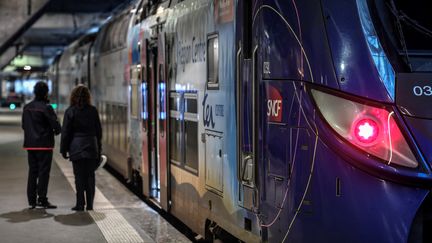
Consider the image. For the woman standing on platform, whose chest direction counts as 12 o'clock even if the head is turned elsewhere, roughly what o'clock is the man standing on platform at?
The man standing on platform is roughly at 10 o'clock from the woman standing on platform.

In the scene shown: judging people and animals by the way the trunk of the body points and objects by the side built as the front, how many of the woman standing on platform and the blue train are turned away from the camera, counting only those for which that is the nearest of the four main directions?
1

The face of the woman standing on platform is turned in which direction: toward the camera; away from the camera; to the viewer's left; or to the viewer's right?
away from the camera

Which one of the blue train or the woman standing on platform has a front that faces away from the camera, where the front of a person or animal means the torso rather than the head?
the woman standing on platform

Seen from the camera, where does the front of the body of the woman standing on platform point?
away from the camera

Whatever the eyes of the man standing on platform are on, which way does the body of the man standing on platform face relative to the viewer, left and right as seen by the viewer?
facing away from the viewer and to the right of the viewer
